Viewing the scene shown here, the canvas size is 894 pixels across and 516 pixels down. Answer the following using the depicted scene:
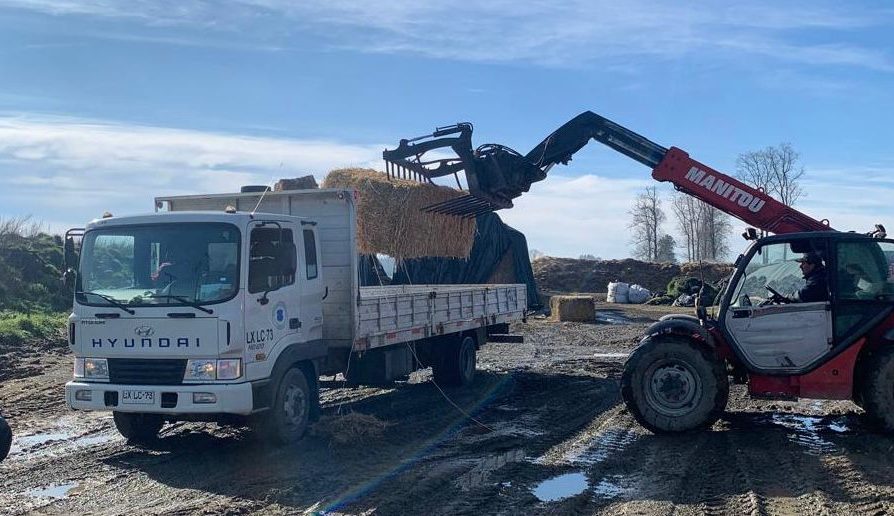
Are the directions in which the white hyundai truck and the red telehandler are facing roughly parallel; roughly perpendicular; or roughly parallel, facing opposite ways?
roughly perpendicular

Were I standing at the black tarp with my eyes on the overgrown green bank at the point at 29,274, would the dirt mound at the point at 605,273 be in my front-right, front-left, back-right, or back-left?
back-right

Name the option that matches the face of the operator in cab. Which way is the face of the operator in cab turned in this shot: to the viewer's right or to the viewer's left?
to the viewer's left

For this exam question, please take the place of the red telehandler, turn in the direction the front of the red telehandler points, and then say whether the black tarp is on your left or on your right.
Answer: on your right

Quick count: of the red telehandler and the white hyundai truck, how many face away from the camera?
0

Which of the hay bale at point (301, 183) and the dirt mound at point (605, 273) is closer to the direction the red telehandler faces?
the hay bale

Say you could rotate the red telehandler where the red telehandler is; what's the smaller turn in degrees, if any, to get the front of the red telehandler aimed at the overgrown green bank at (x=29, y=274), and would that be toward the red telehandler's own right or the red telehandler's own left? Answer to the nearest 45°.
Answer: approximately 45° to the red telehandler's own right

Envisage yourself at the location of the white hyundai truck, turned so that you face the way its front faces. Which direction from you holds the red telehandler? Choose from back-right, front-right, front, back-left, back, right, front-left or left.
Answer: back-left

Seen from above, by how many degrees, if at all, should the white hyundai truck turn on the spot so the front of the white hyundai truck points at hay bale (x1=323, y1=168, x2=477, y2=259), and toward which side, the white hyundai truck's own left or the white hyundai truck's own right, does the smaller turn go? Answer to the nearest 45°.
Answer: approximately 180°

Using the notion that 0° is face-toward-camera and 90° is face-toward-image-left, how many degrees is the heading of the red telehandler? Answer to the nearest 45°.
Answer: approximately 90°
